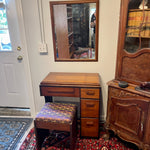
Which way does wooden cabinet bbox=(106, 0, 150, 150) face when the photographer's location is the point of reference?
facing the viewer and to the left of the viewer

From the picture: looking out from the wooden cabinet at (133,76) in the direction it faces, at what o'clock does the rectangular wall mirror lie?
The rectangular wall mirror is roughly at 2 o'clock from the wooden cabinet.

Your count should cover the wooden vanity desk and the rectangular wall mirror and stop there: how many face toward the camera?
2

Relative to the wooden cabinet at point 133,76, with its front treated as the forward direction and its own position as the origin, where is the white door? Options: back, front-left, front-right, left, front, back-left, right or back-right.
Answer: front-right

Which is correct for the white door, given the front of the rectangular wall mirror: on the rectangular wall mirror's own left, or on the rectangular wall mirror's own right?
on the rectangular wall mirror's own right

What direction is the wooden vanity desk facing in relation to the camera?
toward the camera

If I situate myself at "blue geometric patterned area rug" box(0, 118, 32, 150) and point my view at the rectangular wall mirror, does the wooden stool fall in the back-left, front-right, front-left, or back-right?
front-right

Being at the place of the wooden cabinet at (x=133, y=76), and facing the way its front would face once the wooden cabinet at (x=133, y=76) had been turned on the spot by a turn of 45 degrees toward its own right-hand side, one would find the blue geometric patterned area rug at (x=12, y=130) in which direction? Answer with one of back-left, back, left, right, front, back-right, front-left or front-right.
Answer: front

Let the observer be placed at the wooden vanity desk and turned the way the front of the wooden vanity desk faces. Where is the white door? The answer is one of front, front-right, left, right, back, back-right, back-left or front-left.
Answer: back-right

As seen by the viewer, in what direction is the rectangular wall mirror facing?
toward the camera

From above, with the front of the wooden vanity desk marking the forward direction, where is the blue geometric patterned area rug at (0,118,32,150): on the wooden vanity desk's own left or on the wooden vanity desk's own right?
on the wooden vanity desk's own right
